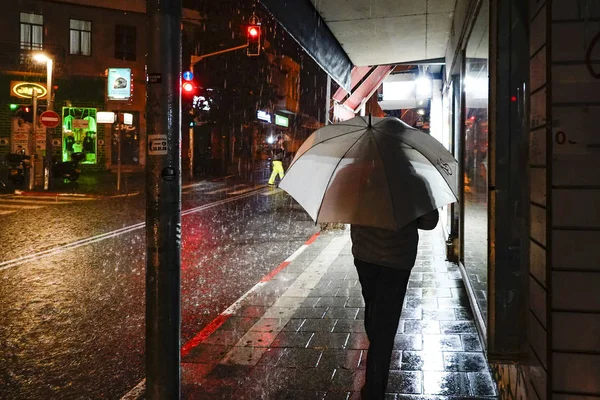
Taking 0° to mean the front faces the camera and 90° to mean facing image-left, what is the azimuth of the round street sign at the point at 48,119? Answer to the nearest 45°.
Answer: approximately 0°

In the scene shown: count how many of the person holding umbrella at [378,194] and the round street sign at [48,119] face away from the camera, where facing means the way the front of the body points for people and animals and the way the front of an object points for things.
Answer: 1

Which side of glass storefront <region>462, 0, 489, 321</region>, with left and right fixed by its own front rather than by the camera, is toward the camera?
left

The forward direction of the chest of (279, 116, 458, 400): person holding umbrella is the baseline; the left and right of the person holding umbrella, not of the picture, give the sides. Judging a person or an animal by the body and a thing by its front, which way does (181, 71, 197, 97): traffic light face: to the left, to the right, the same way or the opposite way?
the opposite way

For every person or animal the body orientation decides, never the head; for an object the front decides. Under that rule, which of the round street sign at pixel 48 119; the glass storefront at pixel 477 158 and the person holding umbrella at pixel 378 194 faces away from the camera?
the person holding umbrella

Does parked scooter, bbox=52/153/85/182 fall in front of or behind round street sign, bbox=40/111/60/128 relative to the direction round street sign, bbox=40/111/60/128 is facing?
behind

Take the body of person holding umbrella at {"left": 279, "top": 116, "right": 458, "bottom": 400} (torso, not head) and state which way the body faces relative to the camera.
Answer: away from the camera
